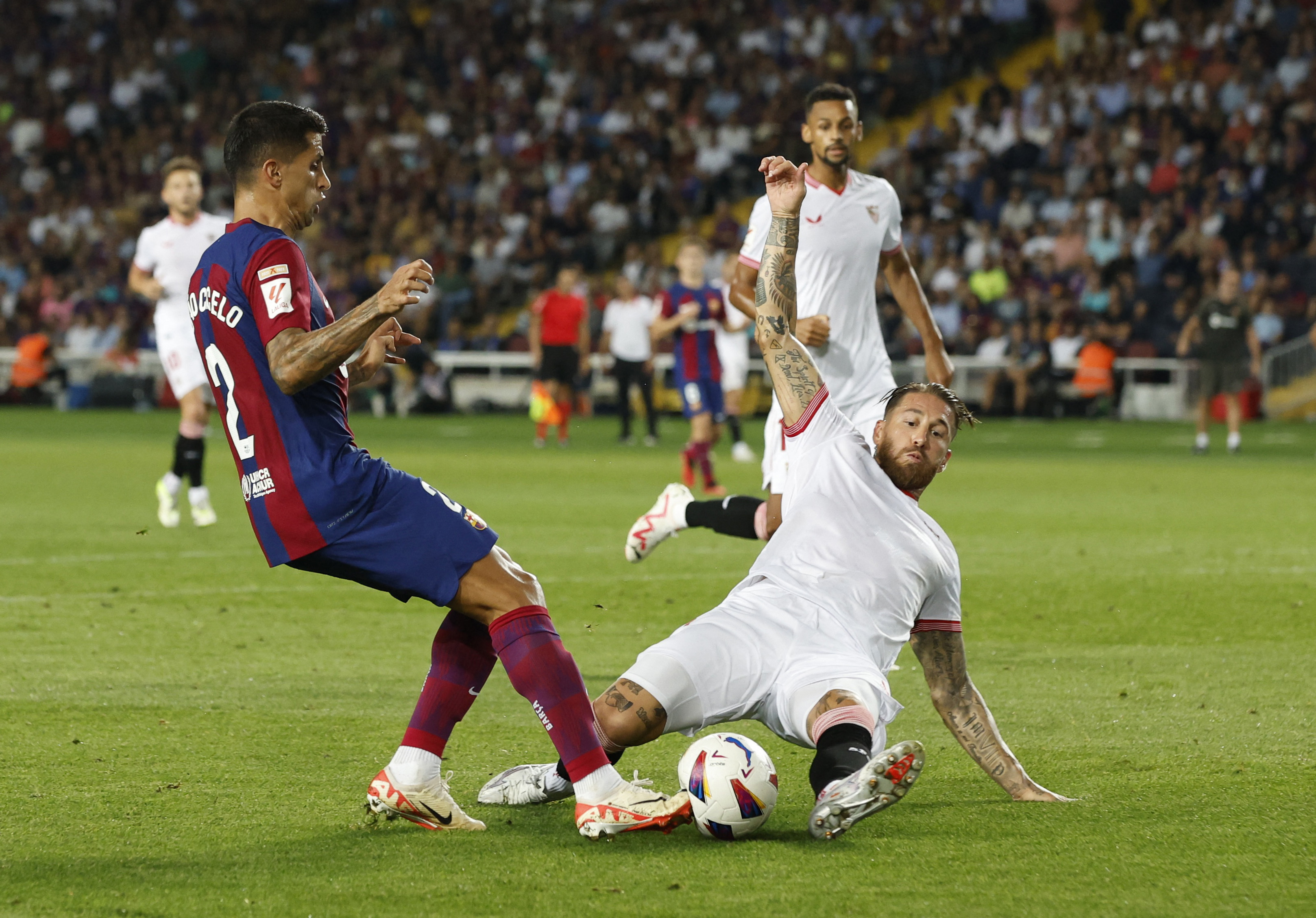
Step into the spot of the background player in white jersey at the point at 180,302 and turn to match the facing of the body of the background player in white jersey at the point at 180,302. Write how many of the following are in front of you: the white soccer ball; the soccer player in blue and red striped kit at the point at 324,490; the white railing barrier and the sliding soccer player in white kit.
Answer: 3

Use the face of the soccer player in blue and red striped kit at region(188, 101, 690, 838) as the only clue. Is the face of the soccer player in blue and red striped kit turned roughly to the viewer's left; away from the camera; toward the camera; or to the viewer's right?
to the viewer's right

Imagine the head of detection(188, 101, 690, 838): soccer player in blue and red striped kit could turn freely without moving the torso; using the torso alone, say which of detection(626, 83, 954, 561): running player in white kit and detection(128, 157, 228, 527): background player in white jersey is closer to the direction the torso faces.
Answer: the running player in white kit

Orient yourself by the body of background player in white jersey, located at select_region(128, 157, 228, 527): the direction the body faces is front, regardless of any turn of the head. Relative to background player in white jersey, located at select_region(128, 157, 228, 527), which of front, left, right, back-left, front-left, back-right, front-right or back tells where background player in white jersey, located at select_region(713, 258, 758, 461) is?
back-left

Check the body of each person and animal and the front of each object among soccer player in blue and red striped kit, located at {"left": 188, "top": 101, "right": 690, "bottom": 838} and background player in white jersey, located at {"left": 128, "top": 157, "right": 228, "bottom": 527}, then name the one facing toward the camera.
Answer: the background player in white jersey

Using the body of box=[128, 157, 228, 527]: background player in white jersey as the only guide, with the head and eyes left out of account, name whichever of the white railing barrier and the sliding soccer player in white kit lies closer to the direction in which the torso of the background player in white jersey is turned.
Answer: the sliding soccer player in white kit

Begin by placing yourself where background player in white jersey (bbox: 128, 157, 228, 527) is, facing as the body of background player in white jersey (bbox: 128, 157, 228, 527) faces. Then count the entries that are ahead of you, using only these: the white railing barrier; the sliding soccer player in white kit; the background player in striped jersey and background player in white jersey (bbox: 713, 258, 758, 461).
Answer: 1

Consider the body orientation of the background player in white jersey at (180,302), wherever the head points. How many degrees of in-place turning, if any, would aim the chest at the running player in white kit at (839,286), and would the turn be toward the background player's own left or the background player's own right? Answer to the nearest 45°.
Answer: approximately 45° to the background player's own left

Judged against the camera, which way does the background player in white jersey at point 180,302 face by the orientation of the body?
toward the camera

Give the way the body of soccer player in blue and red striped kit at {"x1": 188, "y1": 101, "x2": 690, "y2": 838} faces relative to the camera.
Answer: to the viewer's right

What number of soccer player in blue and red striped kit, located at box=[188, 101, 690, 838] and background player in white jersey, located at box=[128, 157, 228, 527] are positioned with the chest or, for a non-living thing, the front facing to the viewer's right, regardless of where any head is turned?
1

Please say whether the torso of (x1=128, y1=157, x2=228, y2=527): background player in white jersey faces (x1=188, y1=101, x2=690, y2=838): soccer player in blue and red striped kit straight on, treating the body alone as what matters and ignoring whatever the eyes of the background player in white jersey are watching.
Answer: yes
